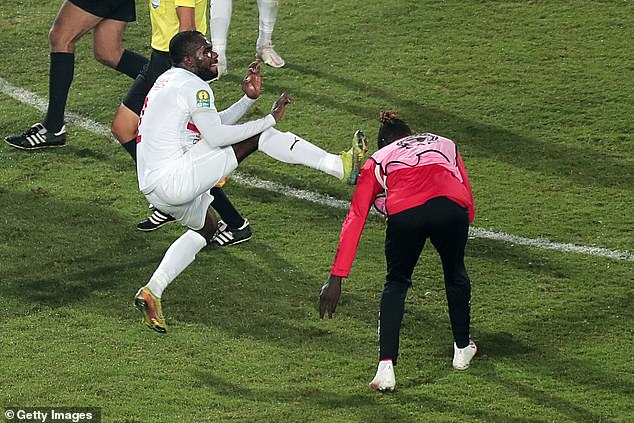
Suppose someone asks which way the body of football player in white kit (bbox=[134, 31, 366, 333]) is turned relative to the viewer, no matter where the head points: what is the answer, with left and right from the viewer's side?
facing to the right of the viewer

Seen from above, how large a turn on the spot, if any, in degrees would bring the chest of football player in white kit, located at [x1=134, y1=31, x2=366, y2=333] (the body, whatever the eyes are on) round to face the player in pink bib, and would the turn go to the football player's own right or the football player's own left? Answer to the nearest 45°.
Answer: approximately 45° to the football player's own right

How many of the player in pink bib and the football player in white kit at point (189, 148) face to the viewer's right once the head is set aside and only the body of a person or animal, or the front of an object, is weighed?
1

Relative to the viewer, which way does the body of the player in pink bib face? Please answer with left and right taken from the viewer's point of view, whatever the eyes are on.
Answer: facing away from the viewer and to the left of the viewer
